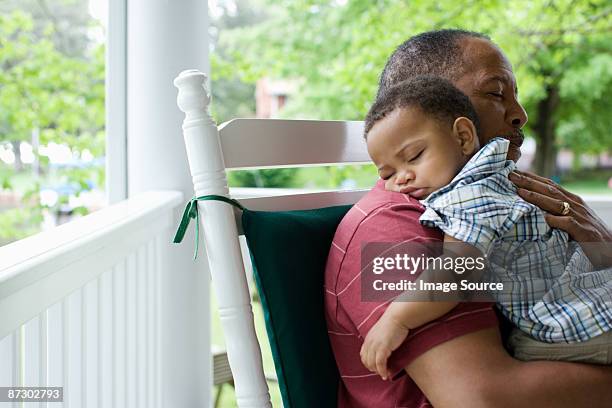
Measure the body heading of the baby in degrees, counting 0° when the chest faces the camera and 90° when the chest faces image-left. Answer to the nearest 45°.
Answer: approximately 90°

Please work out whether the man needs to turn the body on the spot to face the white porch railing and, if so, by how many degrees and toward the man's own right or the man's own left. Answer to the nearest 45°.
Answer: approximately 180°

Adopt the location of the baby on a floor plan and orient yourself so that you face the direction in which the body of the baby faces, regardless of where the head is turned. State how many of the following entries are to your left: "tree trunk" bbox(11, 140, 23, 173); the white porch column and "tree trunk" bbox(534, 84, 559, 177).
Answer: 0

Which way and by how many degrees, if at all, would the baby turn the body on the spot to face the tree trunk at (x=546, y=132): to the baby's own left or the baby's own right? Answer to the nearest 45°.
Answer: approximately 90° to the baby's own right

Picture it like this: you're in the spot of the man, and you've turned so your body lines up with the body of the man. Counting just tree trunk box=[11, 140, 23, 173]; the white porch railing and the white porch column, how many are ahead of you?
0

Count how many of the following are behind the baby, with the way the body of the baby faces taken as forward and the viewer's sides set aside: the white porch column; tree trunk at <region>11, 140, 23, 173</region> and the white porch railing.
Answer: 0

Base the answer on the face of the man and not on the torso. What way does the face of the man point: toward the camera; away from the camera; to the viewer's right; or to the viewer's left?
to the viewer's right

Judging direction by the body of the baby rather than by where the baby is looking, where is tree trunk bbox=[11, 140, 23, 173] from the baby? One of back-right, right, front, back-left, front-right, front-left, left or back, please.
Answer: front-right

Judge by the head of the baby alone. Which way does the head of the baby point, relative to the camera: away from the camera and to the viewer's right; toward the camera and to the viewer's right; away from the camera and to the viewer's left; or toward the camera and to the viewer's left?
toward the camera and to the viewer's left

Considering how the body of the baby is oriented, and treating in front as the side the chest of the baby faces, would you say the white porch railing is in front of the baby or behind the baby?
in front

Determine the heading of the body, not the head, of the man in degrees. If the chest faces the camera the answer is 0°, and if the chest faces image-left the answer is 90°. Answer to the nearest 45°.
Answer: approximately 270°

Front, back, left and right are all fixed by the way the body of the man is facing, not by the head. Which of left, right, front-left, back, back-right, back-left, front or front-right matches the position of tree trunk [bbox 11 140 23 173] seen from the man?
back-left

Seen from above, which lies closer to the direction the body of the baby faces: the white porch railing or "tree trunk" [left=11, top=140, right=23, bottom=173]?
the white porch railing

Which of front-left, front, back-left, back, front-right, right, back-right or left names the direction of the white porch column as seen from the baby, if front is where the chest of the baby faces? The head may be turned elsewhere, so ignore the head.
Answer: front-right
